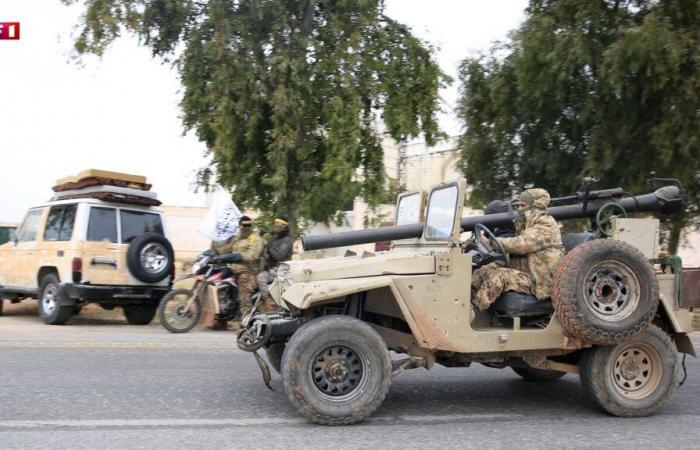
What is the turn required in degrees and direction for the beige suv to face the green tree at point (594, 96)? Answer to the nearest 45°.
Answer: approximately 135° to its right

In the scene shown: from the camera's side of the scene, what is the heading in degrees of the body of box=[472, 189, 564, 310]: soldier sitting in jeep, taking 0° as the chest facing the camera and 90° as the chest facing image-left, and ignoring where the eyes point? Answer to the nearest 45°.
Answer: approximately 90°

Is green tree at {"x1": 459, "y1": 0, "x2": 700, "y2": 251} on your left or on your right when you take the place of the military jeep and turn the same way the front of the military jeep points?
on your right

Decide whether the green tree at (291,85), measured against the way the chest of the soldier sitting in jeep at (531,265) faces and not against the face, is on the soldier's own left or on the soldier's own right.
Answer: on the soldier's own right

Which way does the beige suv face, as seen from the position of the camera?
facing away from the viewer and to the left of the viewer

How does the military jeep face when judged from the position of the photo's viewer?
facing to the left of the viewer

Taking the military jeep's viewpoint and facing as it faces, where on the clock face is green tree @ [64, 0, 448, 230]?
The green tree is roughly at 2 o'clock from the military jeep.

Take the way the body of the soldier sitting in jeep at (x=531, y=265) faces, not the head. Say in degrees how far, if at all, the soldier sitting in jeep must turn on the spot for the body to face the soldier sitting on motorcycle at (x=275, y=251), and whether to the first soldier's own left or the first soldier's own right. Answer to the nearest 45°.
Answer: approximately 45° to the first soldier's own right
